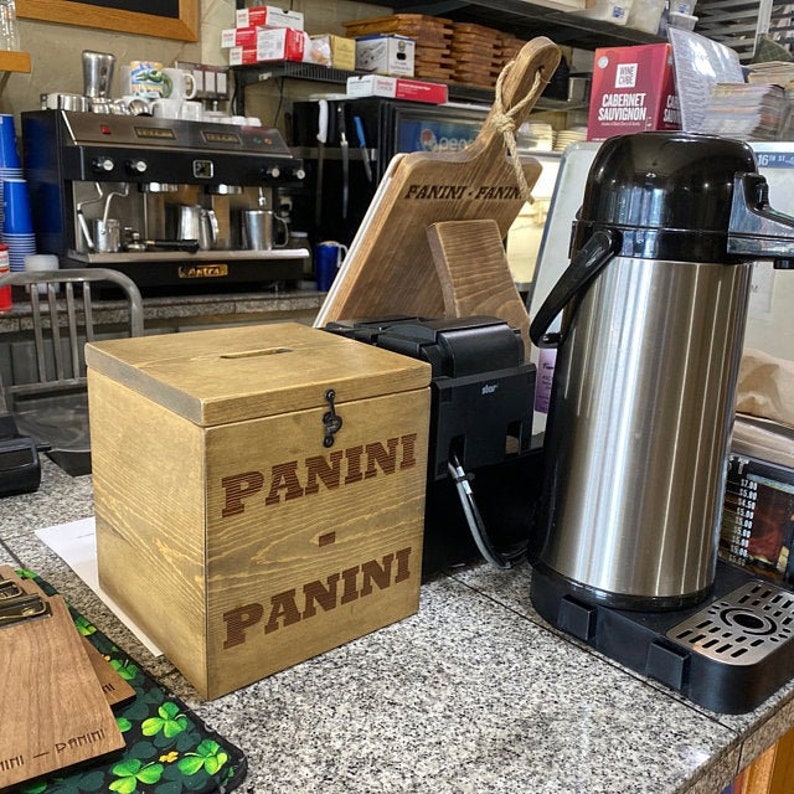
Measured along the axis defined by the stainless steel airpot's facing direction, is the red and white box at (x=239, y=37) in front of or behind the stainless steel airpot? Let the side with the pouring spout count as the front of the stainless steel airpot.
behind

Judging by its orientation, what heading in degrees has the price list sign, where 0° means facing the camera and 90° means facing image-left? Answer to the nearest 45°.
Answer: approximately 45°

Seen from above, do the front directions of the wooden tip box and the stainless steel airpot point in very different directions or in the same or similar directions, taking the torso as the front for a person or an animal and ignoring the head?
same or similar directions

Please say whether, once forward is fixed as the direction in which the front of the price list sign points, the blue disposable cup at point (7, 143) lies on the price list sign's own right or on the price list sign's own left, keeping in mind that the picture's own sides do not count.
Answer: on the price list sign's own right

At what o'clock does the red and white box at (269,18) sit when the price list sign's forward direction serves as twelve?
The red and white box is roughly at 3 o'clock from the price list sign.

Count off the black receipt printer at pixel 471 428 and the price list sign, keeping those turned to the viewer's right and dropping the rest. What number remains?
0

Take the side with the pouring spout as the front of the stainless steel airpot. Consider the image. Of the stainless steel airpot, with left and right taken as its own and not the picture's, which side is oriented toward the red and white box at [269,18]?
back

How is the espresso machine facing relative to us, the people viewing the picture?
facing the viewer and to the right of the viewer

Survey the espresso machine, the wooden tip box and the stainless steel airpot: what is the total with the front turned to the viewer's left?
0

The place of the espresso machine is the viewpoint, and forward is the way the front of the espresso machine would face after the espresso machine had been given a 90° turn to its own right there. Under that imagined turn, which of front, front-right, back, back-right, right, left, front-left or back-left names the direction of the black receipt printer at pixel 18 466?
front-left

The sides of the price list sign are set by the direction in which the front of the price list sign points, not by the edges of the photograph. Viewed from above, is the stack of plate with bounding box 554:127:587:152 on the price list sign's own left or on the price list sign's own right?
on the price list sign's own right

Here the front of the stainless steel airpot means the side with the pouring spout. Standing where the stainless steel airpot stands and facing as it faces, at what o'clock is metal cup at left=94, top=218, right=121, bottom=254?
The metal cup is roughly at 6 o'clock from the stainless steel airpot.
